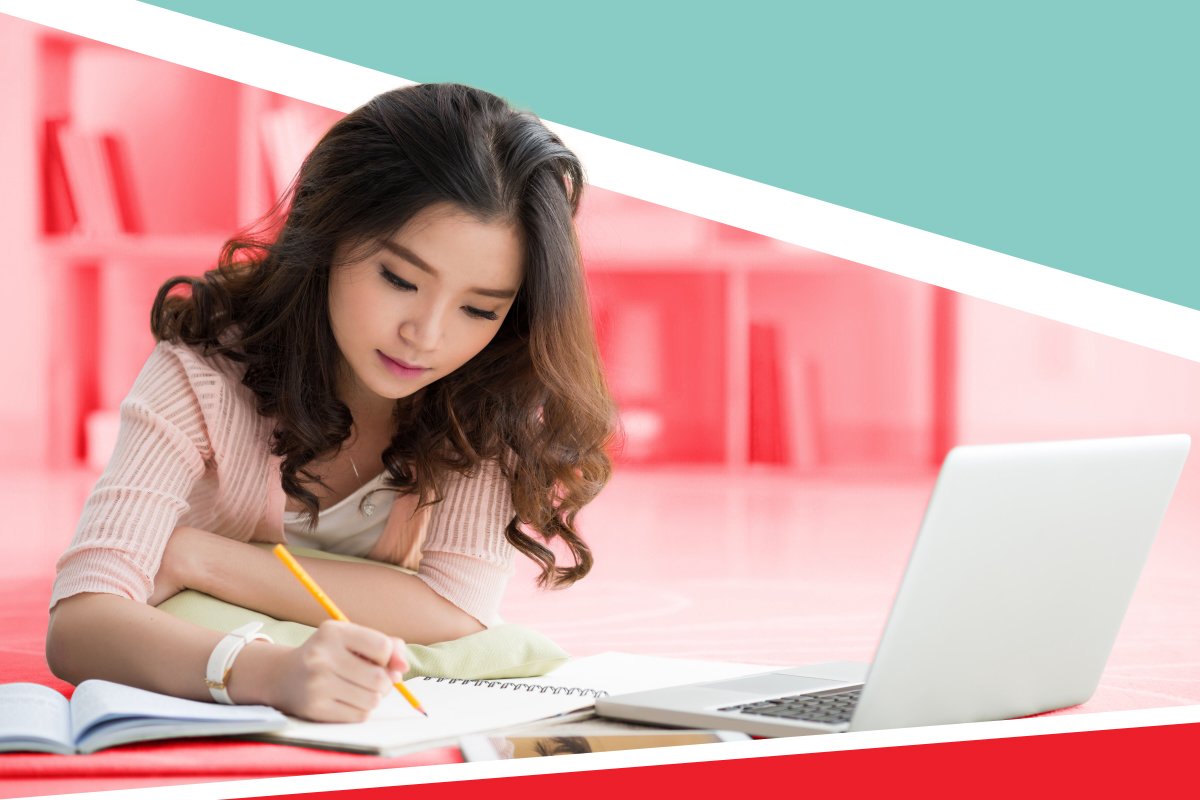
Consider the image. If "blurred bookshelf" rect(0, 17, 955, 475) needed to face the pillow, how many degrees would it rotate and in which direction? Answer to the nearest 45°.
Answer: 0° — it already faces it

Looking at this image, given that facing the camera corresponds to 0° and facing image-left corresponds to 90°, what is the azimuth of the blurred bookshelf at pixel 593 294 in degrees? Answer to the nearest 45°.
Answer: approximately 0°

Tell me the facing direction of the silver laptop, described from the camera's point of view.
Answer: facing away from the viewer and to the left of the viewer

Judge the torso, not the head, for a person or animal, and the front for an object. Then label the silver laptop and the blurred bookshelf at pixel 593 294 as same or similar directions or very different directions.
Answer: very different directions

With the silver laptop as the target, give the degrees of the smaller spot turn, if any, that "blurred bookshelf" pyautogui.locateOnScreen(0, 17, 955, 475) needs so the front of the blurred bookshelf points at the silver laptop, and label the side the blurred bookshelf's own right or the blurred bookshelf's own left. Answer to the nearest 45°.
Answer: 0° — it already faces it

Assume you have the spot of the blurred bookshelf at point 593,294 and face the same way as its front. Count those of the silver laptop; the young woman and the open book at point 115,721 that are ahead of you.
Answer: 3

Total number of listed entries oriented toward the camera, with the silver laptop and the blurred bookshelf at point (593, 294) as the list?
1

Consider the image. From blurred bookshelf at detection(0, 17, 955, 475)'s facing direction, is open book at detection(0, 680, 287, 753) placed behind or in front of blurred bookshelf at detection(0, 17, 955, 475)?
in front

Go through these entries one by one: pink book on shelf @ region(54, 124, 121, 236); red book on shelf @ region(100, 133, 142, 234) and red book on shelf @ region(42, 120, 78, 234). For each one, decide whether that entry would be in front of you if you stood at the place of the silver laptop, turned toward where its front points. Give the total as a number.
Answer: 3

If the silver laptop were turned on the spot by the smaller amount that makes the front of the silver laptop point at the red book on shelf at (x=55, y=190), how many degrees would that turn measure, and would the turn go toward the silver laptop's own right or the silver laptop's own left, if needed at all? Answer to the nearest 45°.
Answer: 0° — it already faces it

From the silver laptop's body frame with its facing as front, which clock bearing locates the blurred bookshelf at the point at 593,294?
The blurred bookshelf is roughly at 1 o'clock from the silver laptop.

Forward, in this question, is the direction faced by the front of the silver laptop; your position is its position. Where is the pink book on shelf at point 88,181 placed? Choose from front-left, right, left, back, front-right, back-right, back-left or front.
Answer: front
